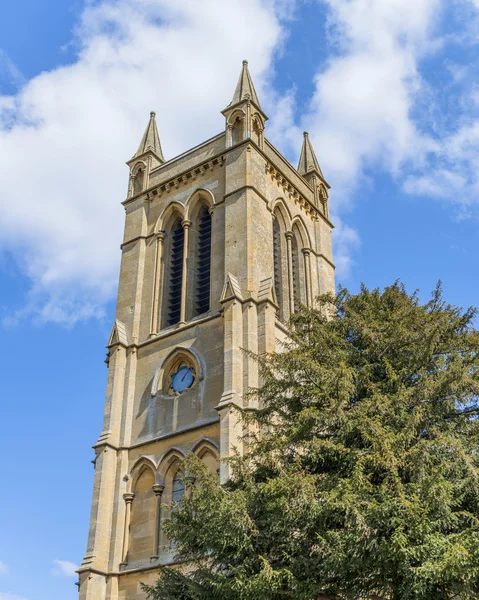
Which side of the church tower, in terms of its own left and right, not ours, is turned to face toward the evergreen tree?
left

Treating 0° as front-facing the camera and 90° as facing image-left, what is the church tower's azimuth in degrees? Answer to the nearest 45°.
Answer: approximately 45°
